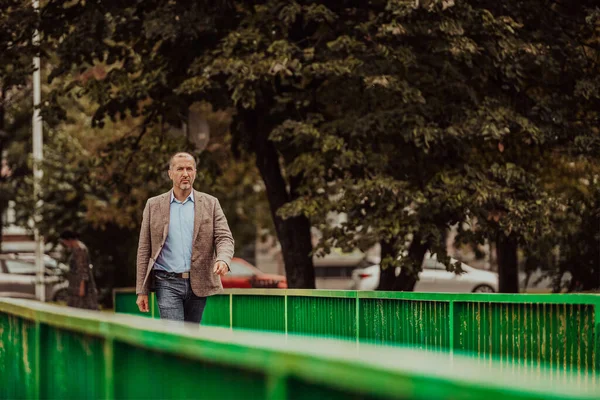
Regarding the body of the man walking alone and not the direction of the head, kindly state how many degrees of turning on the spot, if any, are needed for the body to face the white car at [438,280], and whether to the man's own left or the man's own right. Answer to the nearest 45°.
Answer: approximately 180°

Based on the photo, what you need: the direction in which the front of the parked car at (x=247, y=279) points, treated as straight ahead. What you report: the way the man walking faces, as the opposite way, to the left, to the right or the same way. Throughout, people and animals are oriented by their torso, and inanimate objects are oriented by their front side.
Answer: to the right

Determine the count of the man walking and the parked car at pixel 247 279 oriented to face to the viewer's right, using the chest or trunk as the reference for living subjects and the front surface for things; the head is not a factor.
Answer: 1

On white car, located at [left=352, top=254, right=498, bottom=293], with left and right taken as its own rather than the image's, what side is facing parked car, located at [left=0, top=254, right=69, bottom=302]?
back

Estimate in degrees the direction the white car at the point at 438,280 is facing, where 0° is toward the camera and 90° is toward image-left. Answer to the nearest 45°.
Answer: approximately 270°

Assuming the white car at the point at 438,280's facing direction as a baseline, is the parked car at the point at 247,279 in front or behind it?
behind

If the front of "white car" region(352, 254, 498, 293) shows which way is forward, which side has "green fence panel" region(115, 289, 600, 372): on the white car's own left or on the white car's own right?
on the white car's own right

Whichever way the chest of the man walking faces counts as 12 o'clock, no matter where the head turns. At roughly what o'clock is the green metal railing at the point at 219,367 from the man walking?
The green metal railing is roughly at 12 o'clock from the man walking.

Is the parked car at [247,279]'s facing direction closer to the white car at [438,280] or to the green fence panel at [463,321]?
the white car

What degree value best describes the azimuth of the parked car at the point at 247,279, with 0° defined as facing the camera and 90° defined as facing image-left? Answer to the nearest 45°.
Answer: approximately 270°

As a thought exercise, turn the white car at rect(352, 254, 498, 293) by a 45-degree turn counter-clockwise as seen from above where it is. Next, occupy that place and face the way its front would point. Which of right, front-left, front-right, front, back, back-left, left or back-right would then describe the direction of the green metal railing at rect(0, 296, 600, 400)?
back-right

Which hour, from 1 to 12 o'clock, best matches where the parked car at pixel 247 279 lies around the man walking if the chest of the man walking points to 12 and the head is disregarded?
The parked car is roughly at 6 o'clock from the man walking.

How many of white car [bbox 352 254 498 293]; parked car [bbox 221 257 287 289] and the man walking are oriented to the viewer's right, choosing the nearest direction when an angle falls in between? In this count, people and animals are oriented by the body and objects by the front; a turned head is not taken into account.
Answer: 2
